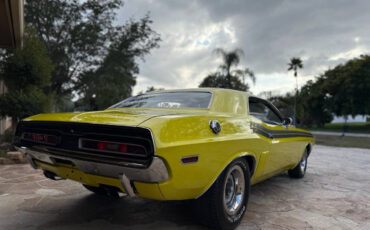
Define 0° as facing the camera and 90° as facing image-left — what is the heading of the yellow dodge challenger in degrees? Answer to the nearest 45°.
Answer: approximately 225°

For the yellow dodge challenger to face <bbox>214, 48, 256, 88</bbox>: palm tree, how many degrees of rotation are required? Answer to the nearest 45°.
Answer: approximately 45° to its left
